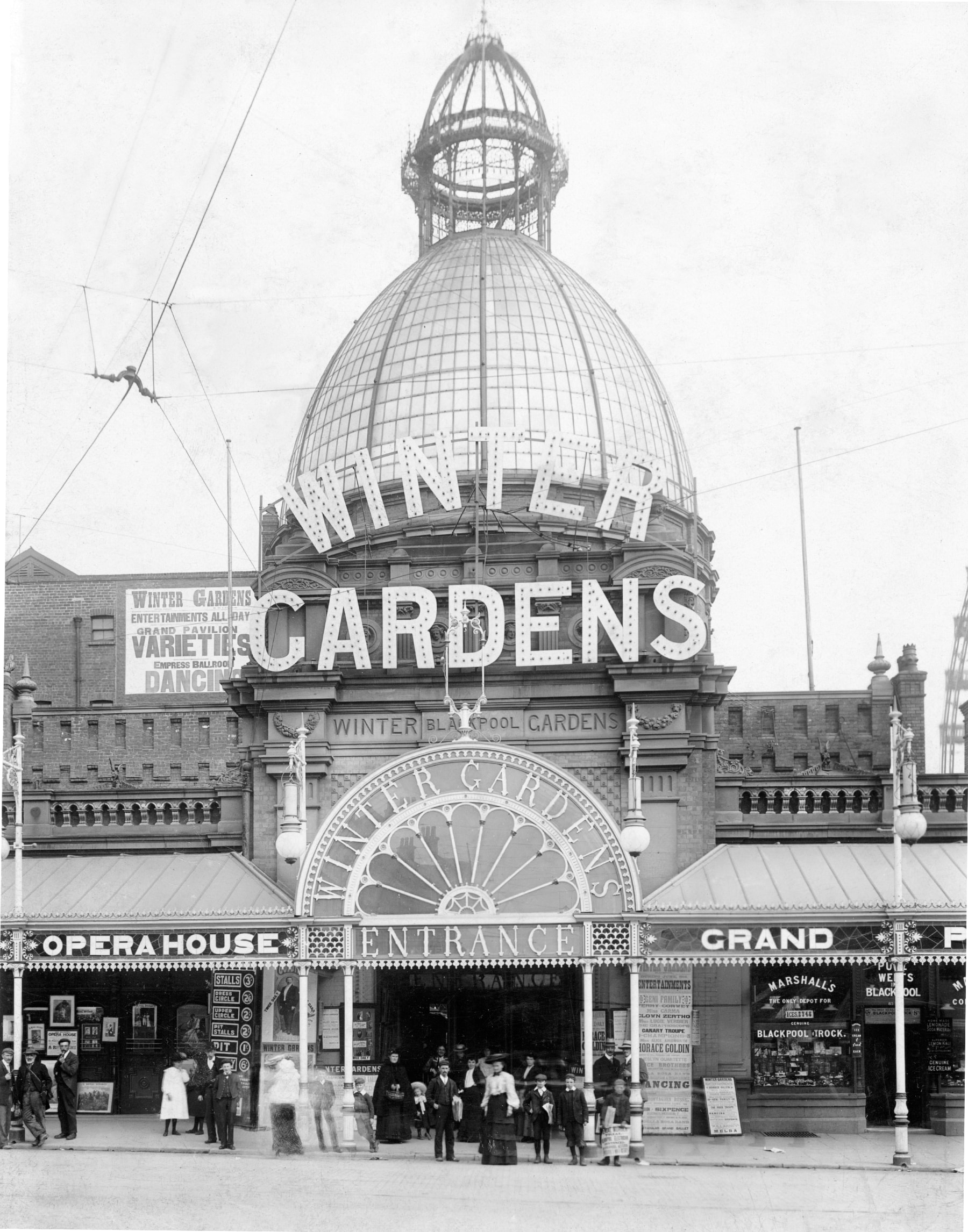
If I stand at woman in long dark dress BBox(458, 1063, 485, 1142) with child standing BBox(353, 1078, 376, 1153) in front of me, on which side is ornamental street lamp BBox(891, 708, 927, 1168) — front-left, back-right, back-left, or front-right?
back-left

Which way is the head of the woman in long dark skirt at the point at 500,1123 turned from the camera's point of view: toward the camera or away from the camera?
toward the camera

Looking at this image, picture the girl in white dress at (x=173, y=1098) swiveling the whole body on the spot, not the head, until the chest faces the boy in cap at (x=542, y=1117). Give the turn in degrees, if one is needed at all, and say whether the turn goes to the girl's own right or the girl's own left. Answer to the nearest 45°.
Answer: approximately 45° to the girl's own left

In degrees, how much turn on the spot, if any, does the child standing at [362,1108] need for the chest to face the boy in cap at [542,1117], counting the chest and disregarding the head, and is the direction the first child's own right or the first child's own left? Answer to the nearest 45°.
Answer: approximately 45° to the first child's own left

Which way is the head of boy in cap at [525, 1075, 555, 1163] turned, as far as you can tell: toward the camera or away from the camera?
toward the camera

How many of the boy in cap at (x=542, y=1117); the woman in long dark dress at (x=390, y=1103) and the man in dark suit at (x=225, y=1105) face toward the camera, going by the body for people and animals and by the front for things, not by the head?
3

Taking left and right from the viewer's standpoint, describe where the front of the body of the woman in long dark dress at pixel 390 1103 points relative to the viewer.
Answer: facing the viewer

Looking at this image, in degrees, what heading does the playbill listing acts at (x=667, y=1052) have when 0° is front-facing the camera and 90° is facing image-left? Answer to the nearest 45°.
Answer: approximately 0°

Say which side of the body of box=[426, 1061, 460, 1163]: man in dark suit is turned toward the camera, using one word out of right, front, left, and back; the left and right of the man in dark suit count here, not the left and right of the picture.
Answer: front

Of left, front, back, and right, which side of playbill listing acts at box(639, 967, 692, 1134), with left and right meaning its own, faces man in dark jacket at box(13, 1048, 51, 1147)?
right
